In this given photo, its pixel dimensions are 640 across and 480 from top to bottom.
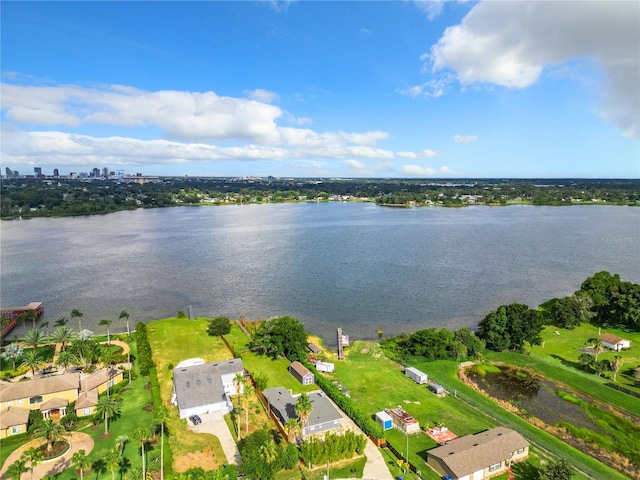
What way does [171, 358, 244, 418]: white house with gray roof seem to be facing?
toward the camera

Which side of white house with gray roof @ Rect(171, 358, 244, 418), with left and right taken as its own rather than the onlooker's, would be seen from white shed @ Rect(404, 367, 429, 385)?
left

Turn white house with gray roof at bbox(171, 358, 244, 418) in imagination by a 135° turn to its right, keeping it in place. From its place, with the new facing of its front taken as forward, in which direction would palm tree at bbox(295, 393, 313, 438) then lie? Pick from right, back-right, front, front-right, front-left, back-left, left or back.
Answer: back

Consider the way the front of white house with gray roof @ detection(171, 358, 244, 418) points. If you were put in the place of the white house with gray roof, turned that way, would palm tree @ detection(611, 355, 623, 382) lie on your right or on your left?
on your left

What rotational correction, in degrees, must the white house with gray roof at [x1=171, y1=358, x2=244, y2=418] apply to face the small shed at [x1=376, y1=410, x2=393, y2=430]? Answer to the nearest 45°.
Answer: approximately 45° to its left

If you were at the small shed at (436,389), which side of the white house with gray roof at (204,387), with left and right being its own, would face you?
left
